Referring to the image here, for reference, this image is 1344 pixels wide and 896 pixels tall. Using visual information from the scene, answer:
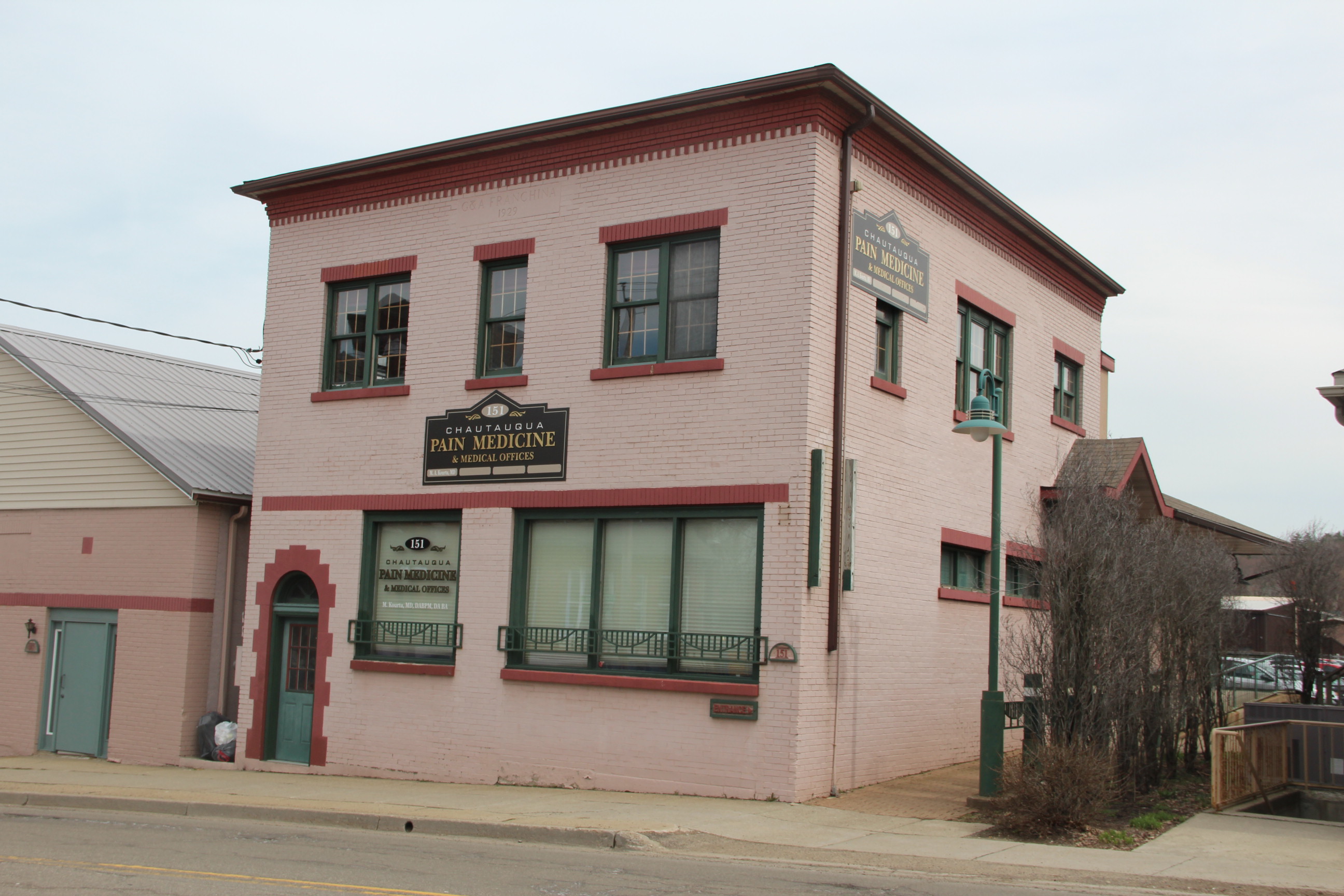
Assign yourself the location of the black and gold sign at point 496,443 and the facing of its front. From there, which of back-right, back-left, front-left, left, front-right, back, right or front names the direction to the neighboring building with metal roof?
back-right

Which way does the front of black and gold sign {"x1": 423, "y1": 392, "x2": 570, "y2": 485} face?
toward the camera

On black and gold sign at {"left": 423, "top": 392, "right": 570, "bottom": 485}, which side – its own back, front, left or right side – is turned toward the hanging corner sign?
left

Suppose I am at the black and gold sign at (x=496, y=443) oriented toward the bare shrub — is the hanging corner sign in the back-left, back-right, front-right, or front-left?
front-left

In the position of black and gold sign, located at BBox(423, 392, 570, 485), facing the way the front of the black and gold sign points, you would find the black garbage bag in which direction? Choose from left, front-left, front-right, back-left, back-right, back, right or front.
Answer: back-right

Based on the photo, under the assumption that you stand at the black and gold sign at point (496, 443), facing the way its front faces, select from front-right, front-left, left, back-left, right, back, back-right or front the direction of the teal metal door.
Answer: back-right

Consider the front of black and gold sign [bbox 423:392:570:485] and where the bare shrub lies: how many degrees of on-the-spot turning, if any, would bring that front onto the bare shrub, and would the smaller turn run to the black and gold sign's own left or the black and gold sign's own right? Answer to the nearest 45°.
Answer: approximately 45° to the black and gold sign's own left
